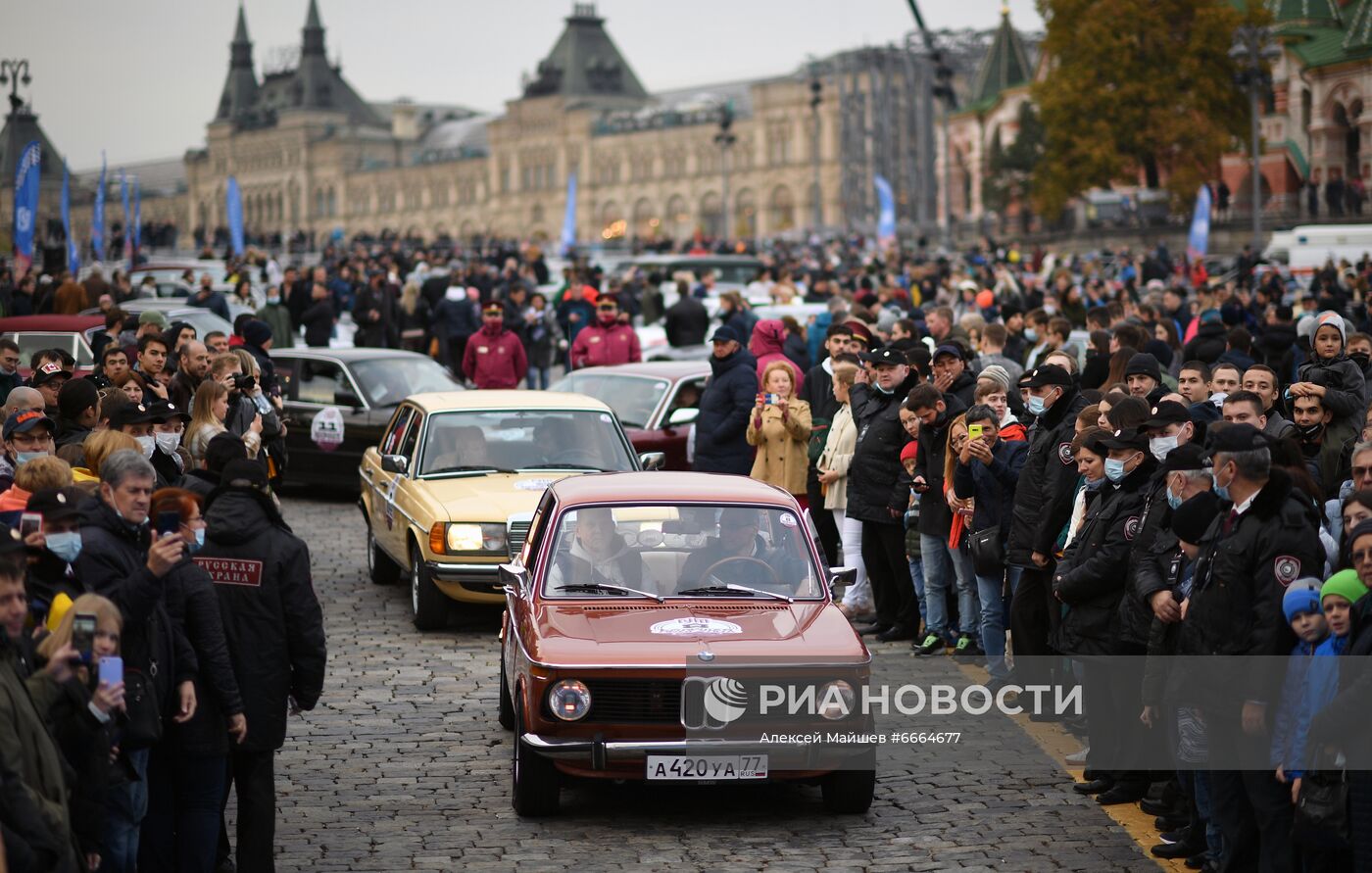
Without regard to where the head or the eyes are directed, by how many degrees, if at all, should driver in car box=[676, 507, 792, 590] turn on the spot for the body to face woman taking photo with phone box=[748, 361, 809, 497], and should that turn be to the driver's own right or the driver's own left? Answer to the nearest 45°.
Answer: approximately 180°

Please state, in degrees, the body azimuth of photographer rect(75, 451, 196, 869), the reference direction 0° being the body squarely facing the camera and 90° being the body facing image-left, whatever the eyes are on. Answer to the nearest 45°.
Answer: approximately 315°

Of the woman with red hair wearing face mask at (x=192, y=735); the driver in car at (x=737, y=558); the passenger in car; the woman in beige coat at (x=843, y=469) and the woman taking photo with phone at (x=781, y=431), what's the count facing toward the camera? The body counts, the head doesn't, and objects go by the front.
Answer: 3

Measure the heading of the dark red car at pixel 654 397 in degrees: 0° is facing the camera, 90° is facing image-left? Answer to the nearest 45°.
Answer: approximately 45°

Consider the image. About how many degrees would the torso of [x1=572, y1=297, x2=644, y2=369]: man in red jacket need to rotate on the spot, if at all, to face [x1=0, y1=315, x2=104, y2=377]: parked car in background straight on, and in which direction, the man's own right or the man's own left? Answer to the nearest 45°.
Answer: approximately 90° to the man's own right

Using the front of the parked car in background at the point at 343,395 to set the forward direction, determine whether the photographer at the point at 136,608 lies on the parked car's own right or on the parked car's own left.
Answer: on the parked car's own right

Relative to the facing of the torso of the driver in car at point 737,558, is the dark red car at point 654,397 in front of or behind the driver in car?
behind

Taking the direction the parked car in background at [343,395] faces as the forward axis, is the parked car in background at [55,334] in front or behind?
behind

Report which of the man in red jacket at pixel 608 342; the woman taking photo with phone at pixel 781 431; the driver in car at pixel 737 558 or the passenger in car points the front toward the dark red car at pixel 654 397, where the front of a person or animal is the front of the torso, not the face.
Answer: the man in red jacket

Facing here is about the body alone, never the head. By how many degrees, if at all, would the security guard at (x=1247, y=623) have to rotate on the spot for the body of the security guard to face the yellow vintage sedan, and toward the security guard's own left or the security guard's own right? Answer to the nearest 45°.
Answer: approximately 90° to the security guard's own right
